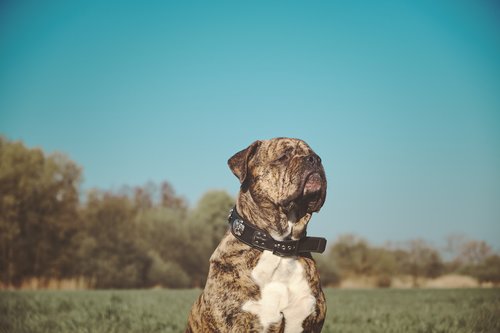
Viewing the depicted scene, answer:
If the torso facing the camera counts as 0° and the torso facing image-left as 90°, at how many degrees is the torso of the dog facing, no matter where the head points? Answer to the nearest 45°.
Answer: approximately 315°

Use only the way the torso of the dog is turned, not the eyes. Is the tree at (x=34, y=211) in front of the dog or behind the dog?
behind

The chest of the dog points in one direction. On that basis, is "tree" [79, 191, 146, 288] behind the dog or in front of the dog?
behind

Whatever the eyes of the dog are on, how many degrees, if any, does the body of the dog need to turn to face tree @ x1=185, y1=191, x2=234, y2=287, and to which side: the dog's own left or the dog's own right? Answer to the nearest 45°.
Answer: approximately 135° to the dog's own left
